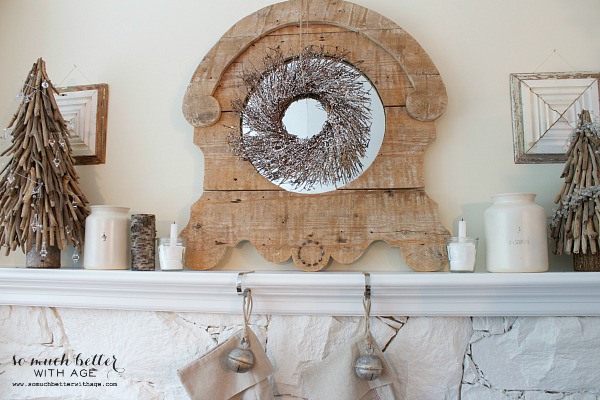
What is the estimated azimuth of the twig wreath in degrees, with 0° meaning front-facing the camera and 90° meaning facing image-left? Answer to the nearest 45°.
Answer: approximately 0°

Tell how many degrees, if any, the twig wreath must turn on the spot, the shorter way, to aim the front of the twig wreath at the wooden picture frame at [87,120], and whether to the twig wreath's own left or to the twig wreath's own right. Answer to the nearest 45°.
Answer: approximately 90° to the twig wreath's own right

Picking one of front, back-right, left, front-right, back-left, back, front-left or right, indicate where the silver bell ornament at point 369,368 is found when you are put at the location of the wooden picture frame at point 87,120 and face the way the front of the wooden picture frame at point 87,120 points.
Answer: front-left

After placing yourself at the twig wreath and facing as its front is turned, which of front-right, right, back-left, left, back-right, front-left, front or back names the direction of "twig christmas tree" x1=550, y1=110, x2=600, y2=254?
left

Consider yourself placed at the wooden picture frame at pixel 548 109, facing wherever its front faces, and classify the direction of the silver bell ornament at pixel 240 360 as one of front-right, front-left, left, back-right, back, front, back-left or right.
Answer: front-right
